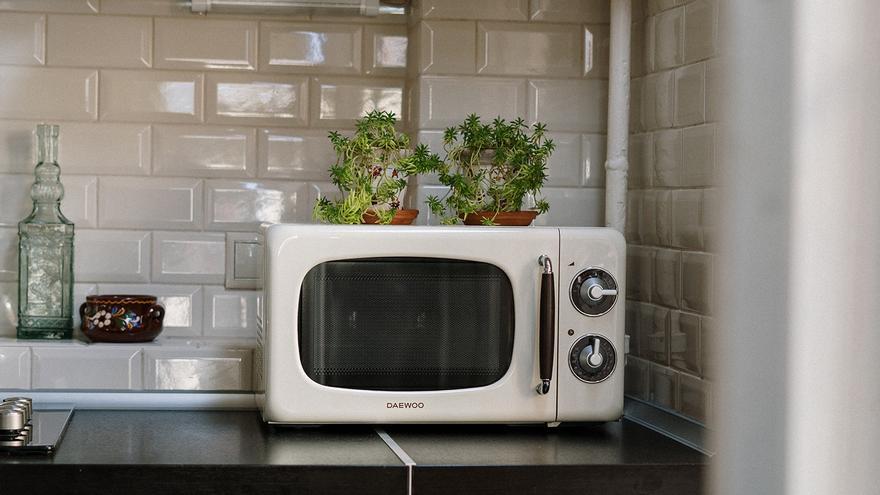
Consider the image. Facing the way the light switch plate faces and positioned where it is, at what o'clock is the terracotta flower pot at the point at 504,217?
The terracotta flower pot is roughly at 11 o'clock from the light switch plate.

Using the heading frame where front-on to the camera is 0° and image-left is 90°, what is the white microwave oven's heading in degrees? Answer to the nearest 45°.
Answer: approximately 0°

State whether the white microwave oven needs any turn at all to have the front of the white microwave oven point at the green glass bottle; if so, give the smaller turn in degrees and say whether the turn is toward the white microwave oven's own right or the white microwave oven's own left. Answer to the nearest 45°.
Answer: approximately 135° to the white microwave oven's own right

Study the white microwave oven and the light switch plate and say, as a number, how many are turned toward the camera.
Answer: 2

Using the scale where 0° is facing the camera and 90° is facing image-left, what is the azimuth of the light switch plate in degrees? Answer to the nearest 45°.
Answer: approximately 0°

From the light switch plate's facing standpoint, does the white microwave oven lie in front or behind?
in front
